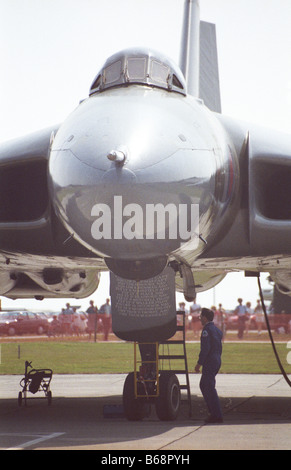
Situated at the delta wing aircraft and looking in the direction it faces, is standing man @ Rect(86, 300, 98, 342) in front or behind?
behind

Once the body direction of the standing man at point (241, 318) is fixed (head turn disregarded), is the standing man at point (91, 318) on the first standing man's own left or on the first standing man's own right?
on the first standing man's own right

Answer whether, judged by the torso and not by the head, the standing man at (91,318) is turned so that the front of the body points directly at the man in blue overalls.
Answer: yes

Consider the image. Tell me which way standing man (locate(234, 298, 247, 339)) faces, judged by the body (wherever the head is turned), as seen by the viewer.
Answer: toward the camera

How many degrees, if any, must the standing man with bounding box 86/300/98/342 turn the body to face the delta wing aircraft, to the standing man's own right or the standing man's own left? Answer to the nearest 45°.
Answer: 0° — they already face it

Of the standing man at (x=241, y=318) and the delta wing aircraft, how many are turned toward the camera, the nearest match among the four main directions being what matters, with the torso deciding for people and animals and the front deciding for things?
2

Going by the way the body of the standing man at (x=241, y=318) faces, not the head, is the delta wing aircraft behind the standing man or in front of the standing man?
in front

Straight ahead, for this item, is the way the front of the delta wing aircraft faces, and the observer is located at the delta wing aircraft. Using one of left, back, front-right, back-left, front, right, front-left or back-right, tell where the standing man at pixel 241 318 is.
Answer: back

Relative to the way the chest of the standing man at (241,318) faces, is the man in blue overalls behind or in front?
in front

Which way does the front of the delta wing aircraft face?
toward the camera

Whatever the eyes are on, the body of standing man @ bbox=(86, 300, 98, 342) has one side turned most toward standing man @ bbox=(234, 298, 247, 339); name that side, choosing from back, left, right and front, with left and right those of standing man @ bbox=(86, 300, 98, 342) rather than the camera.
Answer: left

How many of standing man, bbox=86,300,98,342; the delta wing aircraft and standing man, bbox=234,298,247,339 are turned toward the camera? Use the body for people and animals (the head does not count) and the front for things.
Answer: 3

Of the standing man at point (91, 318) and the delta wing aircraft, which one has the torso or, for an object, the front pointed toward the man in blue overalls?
the delta wing aircraft
